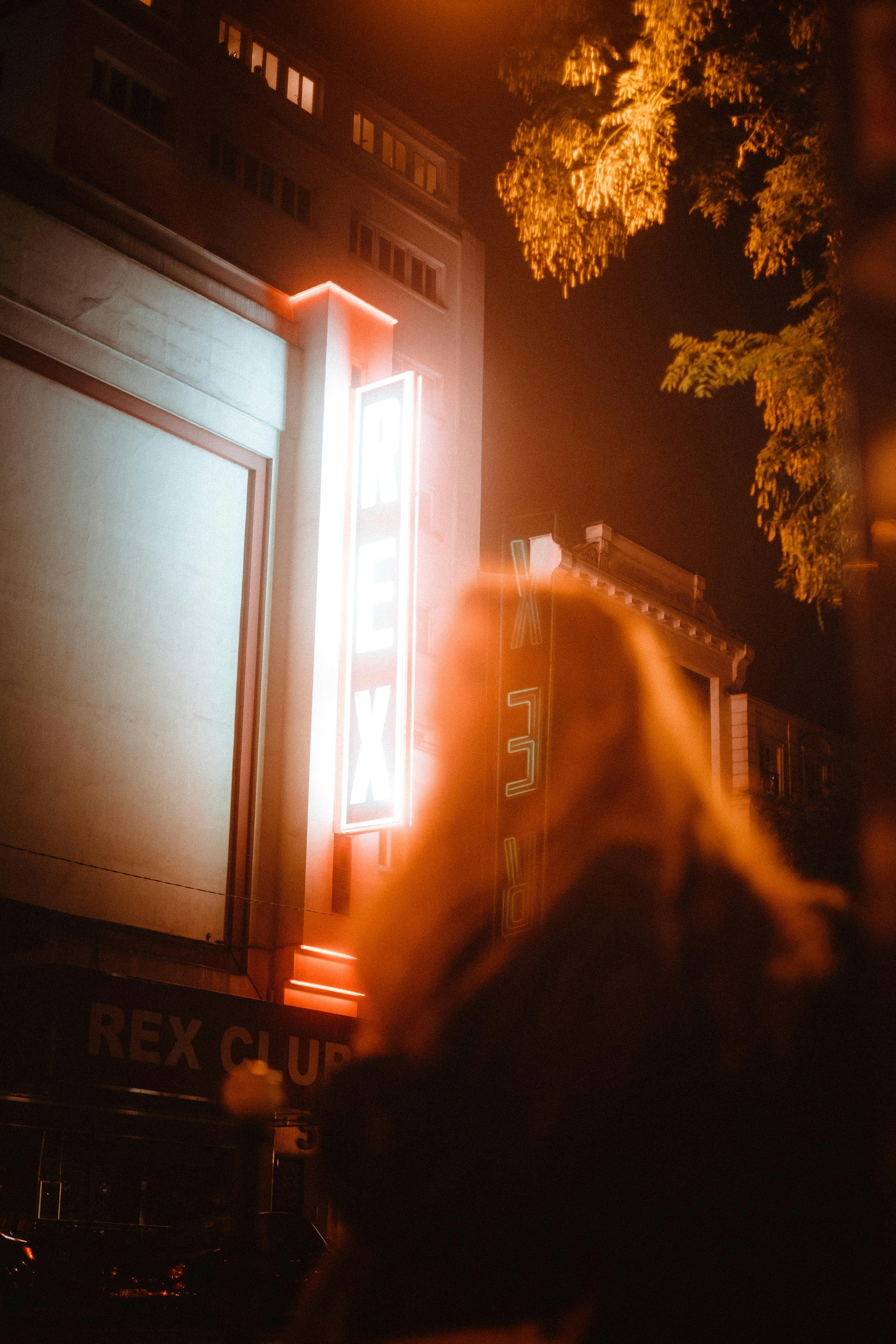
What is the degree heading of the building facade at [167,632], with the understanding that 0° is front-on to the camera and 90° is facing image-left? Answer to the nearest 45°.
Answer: approximately 315°
